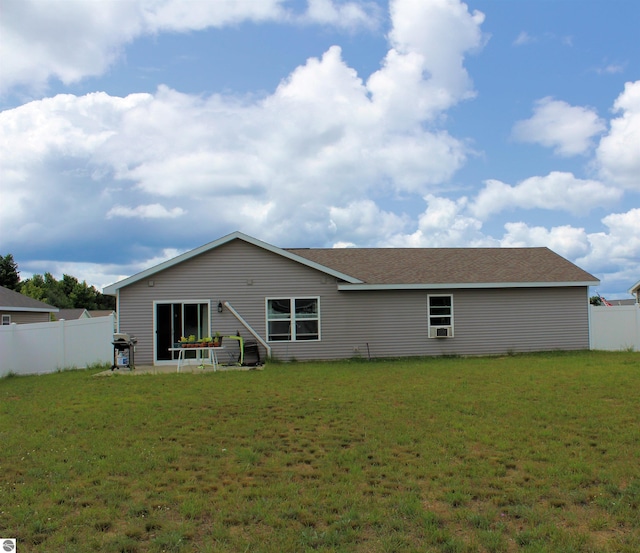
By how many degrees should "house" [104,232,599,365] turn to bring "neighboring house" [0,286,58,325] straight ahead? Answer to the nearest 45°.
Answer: approximately 45° to its left

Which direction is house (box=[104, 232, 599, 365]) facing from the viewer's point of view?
away from the camera

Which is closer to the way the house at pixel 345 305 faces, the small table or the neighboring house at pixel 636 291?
the neighboring house

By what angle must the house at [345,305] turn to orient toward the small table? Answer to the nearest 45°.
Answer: approximately 135° to its left
